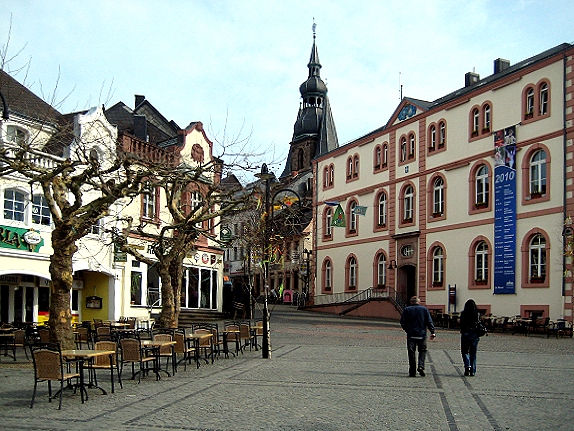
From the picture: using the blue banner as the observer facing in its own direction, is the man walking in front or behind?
in front

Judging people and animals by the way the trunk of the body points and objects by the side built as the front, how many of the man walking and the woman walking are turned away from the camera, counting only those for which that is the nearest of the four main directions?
2

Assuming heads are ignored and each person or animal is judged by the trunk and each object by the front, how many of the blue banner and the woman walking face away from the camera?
1

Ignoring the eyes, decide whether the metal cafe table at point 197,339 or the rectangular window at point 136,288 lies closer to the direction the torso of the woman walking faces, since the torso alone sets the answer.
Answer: the rectangular window

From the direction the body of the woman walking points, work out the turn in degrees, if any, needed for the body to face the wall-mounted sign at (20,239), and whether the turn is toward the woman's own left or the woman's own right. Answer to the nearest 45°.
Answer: approximately 45° to the woman's own left

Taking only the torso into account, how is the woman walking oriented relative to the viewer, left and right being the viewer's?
facing away from the viewer

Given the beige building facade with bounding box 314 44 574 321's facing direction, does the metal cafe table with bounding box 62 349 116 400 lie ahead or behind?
ahead

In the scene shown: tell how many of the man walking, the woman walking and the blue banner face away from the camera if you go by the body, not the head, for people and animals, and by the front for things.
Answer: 2

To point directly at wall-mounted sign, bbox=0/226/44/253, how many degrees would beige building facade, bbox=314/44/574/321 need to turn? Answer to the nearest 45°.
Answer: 0° — it already faces it

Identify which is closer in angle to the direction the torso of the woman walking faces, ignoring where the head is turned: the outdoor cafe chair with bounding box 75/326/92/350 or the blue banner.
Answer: the blue banner

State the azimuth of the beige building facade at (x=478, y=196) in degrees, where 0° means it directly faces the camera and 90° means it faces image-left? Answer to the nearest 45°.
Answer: approximately 45°

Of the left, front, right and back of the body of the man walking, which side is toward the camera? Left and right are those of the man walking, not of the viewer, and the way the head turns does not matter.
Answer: back

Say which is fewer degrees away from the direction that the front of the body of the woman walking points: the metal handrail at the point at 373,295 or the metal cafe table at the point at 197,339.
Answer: the metal handrail
